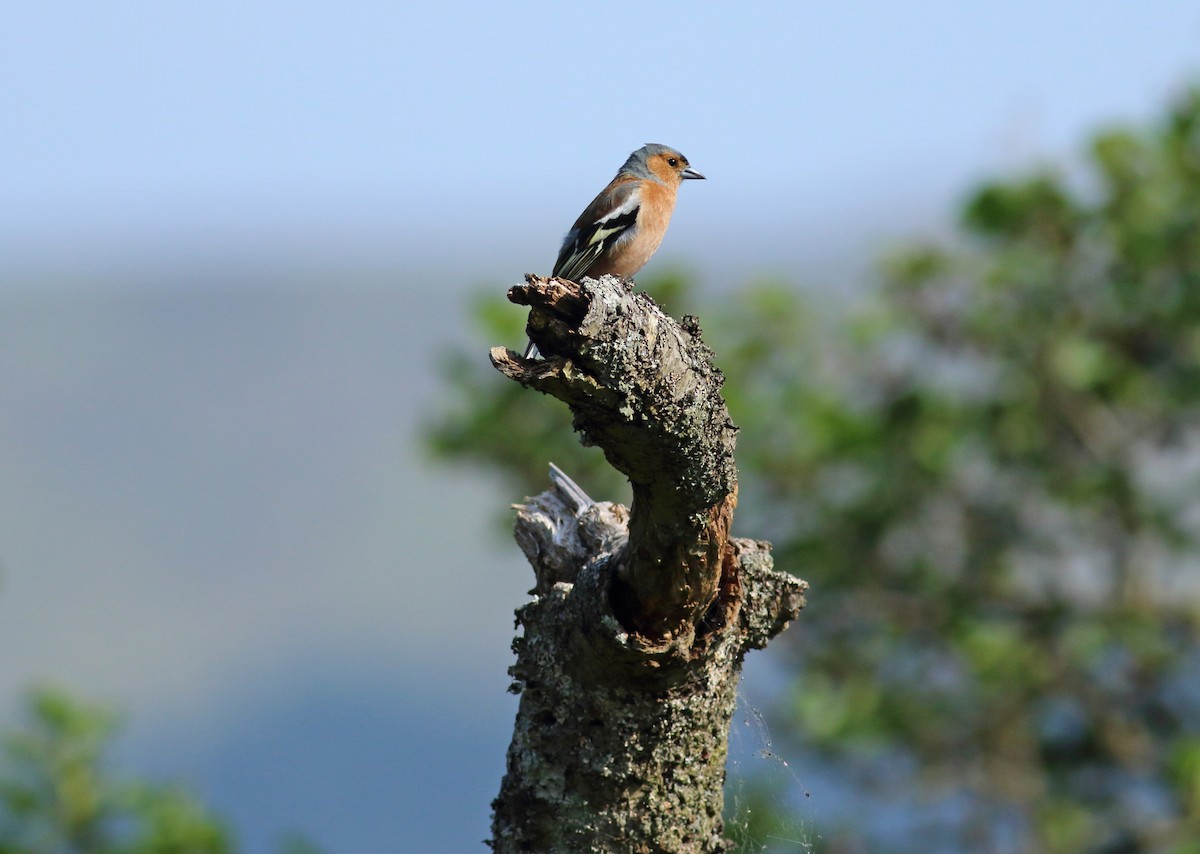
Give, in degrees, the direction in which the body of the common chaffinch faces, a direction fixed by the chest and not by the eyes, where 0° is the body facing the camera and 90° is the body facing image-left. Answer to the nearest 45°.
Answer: approximately 270°
